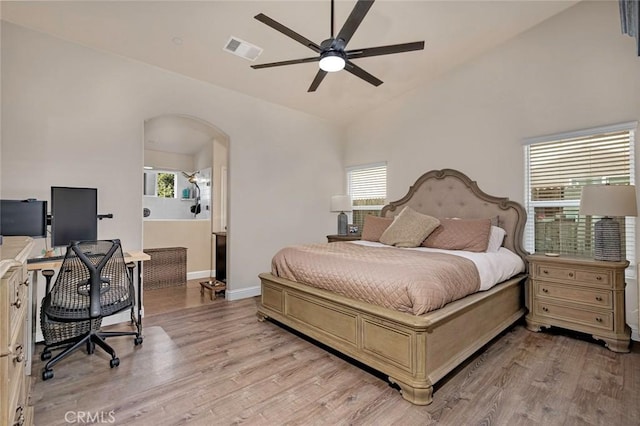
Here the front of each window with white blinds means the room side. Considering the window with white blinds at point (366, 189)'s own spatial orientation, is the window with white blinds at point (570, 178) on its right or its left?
on its left

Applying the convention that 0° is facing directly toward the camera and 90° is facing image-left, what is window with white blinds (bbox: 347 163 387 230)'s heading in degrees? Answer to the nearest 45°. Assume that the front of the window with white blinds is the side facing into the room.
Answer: approximately 45°

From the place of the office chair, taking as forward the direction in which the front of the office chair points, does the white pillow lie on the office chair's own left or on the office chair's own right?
on the office chair's own right

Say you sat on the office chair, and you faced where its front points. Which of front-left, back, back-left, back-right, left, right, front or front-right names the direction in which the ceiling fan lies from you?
back-right

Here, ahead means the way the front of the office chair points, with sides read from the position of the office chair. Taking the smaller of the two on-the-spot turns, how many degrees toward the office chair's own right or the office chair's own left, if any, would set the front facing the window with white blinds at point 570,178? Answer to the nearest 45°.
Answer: approximately 135° to the office chair's own right

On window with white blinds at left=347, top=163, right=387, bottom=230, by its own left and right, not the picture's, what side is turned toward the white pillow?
left

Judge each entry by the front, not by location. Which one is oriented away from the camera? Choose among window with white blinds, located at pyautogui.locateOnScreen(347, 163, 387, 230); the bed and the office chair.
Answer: the office chair

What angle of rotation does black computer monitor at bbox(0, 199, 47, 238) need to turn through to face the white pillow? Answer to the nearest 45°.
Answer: approximately 45° to its left

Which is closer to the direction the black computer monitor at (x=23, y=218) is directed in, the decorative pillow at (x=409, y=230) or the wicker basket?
the decorative pillow

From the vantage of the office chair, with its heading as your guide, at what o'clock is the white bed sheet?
The white bed sheet is roughly at 4 o'clock from the office chair.

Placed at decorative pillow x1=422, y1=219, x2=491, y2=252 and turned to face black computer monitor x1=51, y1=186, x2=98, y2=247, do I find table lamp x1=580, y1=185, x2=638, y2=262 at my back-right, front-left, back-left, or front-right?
back-left

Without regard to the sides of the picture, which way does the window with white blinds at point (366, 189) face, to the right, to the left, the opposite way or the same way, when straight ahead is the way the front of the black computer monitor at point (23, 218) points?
to the right
